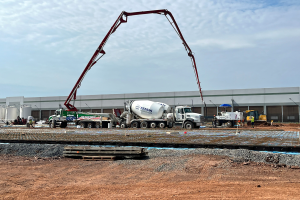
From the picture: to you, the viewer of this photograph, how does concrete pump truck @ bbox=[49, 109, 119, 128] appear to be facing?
facing to the left of the viewer

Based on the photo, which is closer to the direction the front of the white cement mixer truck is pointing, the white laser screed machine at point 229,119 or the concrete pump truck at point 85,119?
the white laser screed machine

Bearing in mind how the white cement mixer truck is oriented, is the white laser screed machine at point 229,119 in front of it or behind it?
in front

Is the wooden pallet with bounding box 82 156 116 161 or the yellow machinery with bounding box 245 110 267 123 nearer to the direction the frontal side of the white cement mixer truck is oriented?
the yellow machinery

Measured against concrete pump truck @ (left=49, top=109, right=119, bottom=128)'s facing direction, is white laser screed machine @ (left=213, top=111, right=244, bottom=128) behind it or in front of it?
behind

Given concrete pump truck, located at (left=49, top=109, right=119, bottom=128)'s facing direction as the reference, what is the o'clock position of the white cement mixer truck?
The white cement mixer truck is roughly at 7 o'clock from the concrete pump truck.

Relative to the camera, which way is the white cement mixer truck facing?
to the viewer's right

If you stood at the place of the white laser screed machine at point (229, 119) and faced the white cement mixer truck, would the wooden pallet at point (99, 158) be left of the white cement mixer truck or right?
left

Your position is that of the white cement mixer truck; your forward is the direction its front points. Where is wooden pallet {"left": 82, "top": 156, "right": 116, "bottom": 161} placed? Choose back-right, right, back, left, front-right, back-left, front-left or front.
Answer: right

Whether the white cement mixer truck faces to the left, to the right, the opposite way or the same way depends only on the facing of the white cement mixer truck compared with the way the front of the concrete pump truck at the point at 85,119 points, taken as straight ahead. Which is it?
the opposite way

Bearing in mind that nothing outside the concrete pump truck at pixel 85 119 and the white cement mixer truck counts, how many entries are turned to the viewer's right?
1

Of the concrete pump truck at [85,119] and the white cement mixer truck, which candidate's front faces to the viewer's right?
the white cement mixer truck

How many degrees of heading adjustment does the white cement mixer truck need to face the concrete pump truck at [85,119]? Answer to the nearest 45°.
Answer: approximately 180°
